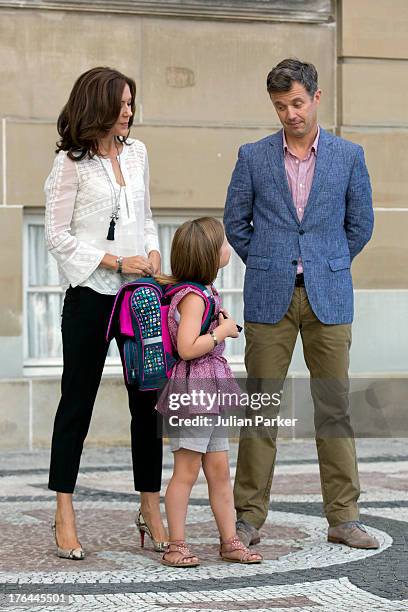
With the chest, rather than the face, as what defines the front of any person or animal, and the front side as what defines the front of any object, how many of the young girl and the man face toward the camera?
1

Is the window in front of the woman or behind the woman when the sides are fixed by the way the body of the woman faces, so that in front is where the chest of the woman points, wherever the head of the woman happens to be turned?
behind

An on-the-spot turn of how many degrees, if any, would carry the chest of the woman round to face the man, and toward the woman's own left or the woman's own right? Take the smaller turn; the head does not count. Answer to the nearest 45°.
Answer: approximately 45° to the woman's own left

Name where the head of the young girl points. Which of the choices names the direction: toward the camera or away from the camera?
away from the camera

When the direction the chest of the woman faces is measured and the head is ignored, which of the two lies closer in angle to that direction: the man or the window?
the man

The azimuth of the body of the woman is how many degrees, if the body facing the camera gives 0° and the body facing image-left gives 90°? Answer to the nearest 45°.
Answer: approximately 315°

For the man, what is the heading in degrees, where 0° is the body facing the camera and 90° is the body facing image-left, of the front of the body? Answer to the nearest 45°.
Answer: approximately 0°

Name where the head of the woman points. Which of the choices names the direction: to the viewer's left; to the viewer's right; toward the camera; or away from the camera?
to the viewer's right

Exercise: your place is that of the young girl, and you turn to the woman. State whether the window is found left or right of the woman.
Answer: right

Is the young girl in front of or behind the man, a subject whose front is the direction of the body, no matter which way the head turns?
in front
